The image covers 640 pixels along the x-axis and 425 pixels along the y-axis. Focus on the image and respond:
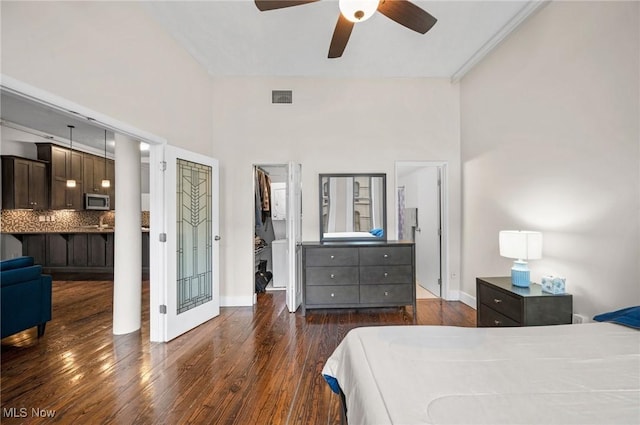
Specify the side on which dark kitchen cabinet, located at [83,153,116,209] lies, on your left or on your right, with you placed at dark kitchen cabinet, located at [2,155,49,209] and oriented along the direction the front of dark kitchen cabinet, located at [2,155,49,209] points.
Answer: on your left

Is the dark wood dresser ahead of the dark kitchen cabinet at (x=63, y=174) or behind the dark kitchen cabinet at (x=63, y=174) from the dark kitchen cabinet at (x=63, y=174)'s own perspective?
ahead

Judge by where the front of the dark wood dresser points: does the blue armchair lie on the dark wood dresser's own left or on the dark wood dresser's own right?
on the dark wood dresser's own right

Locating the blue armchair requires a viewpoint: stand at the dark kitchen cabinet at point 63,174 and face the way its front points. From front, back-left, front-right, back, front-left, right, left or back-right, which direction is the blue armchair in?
front-right

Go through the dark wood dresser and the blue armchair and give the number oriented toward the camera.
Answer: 1

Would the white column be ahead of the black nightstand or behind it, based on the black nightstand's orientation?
ahead
